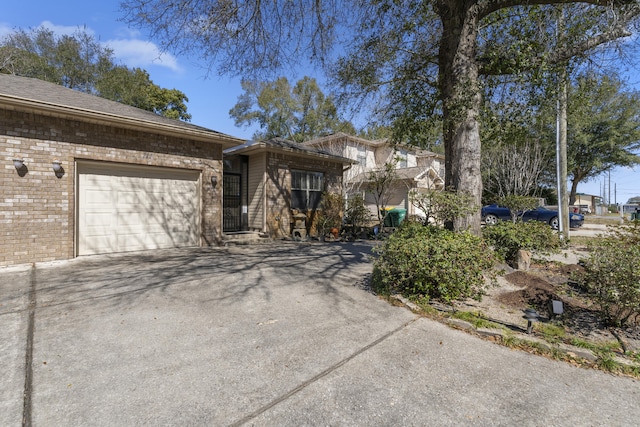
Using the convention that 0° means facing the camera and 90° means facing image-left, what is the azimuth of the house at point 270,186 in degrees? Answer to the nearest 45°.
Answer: approximately 315°

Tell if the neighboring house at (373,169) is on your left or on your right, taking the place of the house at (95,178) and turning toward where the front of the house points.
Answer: on your left

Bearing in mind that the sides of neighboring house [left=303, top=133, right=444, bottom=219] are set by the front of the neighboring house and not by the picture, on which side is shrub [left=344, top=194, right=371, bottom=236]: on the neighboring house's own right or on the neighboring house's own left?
on the neighboring house's own right

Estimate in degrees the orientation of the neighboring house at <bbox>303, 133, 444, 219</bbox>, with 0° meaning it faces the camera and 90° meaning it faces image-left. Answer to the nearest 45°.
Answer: approximately 315°

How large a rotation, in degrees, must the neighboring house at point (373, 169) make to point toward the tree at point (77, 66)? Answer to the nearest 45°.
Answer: approximately 135° to its right
